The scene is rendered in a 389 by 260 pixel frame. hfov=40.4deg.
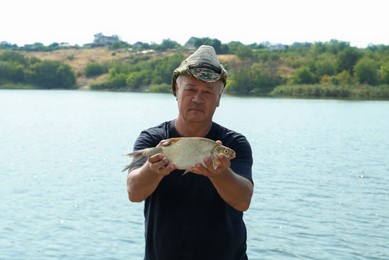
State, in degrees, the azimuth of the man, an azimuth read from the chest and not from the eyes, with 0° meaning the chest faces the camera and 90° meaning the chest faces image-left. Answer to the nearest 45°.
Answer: approximately 0°
